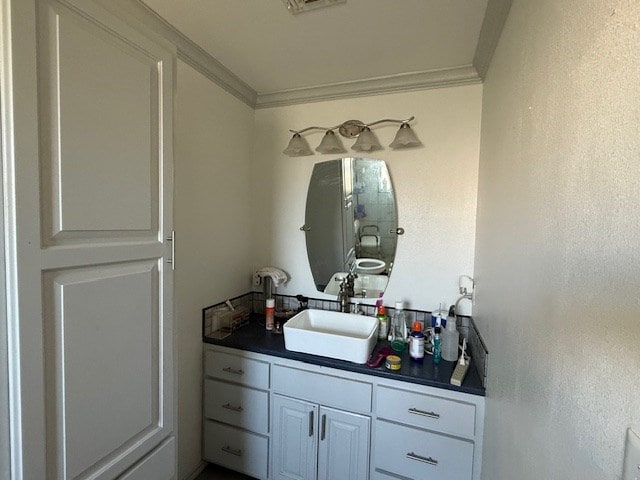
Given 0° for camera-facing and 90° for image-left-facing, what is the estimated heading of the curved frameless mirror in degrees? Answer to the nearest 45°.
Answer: approximately 0°

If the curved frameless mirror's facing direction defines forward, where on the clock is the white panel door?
The white panel door is roughly at 1 o'clock from the curved frameless mirror.

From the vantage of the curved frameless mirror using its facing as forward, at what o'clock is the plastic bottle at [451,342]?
The plastic bottle is roughly at 10 o'clock from the curved frameless mirror.
